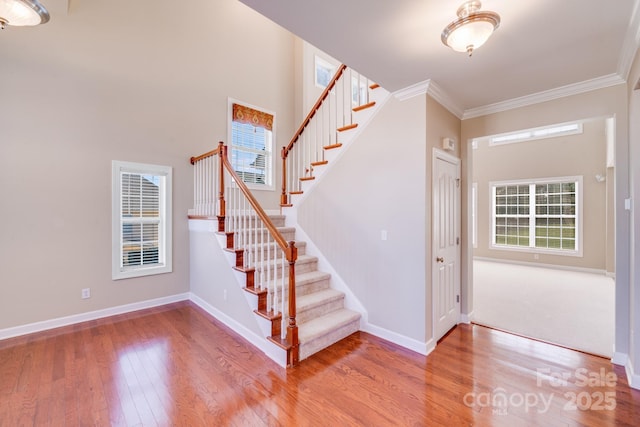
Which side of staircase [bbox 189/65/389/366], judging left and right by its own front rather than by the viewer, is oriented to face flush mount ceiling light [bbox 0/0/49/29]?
right

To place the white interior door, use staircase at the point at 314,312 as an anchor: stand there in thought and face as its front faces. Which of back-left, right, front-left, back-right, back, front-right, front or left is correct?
front-left

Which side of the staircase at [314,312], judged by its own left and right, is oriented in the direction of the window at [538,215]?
left

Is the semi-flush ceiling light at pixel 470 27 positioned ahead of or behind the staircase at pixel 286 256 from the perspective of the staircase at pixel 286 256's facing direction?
ahead

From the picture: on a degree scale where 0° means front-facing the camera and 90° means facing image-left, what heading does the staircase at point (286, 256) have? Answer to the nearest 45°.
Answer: approximately 315°

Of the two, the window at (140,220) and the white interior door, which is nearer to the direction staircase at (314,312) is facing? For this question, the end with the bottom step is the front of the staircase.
the white interior door

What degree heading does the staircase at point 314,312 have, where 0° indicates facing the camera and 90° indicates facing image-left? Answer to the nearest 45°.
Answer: approximately 315°

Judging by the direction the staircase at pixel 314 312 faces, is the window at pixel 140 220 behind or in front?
behind
